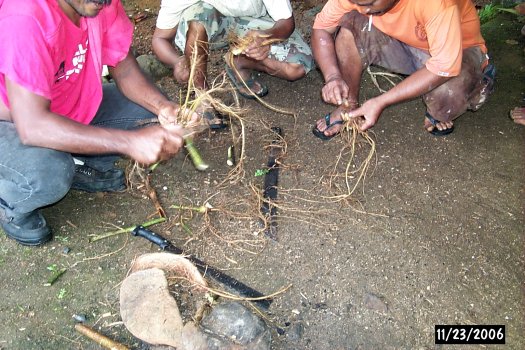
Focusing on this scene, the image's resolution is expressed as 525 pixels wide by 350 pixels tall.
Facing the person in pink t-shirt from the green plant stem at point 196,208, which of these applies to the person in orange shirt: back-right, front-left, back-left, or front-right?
back-right

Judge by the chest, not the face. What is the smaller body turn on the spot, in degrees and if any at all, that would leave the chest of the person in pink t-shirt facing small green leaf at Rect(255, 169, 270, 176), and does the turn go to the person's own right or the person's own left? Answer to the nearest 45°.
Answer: approximately 45° to the person's own left

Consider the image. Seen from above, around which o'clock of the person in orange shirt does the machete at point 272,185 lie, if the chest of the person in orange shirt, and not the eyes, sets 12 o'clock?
The machete is roughly at 12 o'clock from the person in orange shirt.

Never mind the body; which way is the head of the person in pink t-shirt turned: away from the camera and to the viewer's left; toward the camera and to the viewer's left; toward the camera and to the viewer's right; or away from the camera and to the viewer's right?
toward the camera and to the viewer's right

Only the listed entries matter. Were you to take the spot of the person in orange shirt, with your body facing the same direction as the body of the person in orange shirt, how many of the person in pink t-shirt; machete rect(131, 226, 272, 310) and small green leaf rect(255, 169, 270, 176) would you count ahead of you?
3

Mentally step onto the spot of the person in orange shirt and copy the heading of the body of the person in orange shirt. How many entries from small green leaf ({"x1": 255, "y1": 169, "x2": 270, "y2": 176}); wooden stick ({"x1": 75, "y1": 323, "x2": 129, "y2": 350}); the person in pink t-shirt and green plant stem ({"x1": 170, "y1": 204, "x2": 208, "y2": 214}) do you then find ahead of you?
4

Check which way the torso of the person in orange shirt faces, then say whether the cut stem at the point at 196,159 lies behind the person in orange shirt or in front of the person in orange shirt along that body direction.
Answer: in front

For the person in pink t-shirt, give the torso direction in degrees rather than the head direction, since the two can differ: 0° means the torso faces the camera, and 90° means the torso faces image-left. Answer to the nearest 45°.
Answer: approximately 315°
